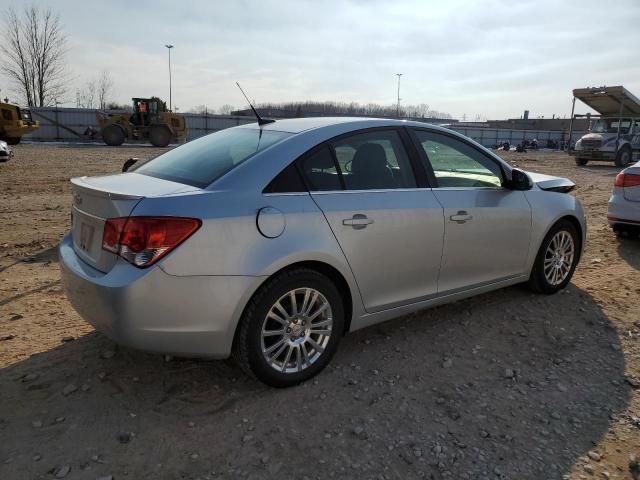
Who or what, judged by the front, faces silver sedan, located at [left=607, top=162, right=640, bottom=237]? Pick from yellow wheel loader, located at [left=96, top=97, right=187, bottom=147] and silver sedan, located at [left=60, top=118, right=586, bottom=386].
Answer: silver sedan, located at [left=60, top=118, right=586, bottom=386]

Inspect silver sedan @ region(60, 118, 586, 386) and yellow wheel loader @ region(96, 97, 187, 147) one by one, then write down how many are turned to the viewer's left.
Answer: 1

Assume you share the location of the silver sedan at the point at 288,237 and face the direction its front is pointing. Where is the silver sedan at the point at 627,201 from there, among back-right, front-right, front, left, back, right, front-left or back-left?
front

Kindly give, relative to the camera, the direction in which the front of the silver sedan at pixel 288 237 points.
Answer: facing away from the viewer and to the right of the viewer

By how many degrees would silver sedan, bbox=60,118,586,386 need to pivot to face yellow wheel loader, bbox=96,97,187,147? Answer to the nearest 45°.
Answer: approximately 45° to its left

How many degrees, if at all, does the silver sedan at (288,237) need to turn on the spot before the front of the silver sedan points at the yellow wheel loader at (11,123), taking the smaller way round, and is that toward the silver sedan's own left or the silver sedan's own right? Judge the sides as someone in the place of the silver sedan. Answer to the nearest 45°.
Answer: approximately 90° to the silver sedan's own left

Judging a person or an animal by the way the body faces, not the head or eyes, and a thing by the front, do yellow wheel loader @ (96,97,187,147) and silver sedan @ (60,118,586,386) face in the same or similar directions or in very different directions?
very different directions

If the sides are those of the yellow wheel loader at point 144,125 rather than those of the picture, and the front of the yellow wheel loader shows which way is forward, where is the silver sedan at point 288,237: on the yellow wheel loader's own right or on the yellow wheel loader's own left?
on the yellow wheel loader's own left

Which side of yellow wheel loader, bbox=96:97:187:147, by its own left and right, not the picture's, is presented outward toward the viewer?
left

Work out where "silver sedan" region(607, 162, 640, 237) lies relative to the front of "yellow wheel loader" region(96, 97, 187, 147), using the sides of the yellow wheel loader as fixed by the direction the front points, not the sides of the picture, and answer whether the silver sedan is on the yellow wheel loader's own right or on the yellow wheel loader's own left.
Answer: on the yellow wheel loader's own left

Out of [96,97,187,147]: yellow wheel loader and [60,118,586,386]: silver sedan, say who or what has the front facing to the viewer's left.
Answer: the yellow wheel loader
